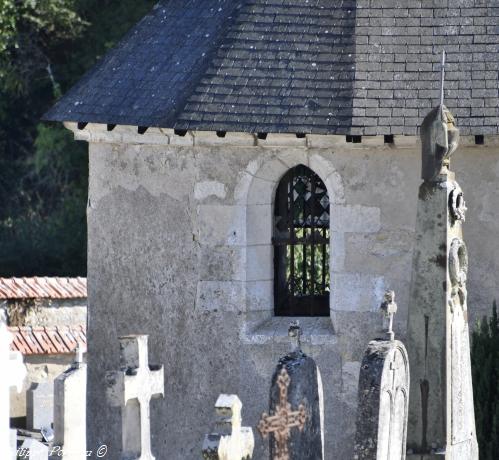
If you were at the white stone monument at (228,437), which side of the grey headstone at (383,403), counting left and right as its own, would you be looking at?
right

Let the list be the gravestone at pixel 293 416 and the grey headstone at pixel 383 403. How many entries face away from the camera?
0

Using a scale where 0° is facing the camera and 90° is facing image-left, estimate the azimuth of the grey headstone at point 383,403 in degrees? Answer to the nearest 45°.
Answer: approximately 315°

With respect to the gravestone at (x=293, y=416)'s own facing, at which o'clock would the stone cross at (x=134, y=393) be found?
The stone cross is roughly at 3 o'clock from the gravestone.

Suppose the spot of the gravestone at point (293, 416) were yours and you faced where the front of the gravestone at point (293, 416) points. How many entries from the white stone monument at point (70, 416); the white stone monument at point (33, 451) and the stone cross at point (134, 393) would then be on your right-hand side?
3
